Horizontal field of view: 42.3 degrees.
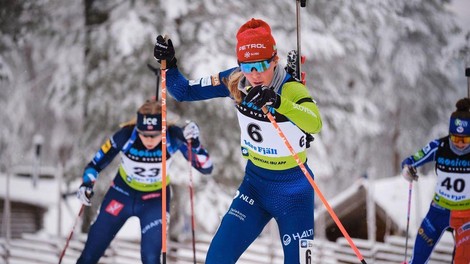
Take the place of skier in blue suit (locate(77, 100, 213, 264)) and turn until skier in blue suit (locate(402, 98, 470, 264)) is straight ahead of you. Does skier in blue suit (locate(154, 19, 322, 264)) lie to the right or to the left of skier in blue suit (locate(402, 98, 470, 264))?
right

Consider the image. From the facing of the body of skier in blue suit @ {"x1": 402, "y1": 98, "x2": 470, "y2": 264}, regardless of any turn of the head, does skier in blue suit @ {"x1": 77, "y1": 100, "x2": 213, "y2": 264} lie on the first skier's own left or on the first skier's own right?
on the first skier's own right

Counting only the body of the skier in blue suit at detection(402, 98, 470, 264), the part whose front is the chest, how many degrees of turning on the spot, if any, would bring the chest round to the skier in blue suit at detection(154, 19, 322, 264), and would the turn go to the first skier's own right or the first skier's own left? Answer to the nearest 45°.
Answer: approximately 45° to the first skier's own right

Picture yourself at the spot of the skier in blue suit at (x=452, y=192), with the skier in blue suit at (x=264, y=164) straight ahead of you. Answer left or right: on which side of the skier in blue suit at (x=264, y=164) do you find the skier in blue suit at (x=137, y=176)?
right

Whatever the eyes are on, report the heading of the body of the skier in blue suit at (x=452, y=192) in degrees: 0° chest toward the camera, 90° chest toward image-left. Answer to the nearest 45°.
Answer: approximately 0°

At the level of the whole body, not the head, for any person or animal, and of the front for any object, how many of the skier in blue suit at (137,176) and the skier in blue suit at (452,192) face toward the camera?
2

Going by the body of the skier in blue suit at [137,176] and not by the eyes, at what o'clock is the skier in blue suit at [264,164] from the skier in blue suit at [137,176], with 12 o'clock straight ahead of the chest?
the skier in blue suit at [264,164] is roughly at 11 o'clock from the skier in blue suit at [137,176].

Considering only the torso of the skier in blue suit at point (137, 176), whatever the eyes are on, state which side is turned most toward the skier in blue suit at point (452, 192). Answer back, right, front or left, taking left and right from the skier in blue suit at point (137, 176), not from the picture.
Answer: left
